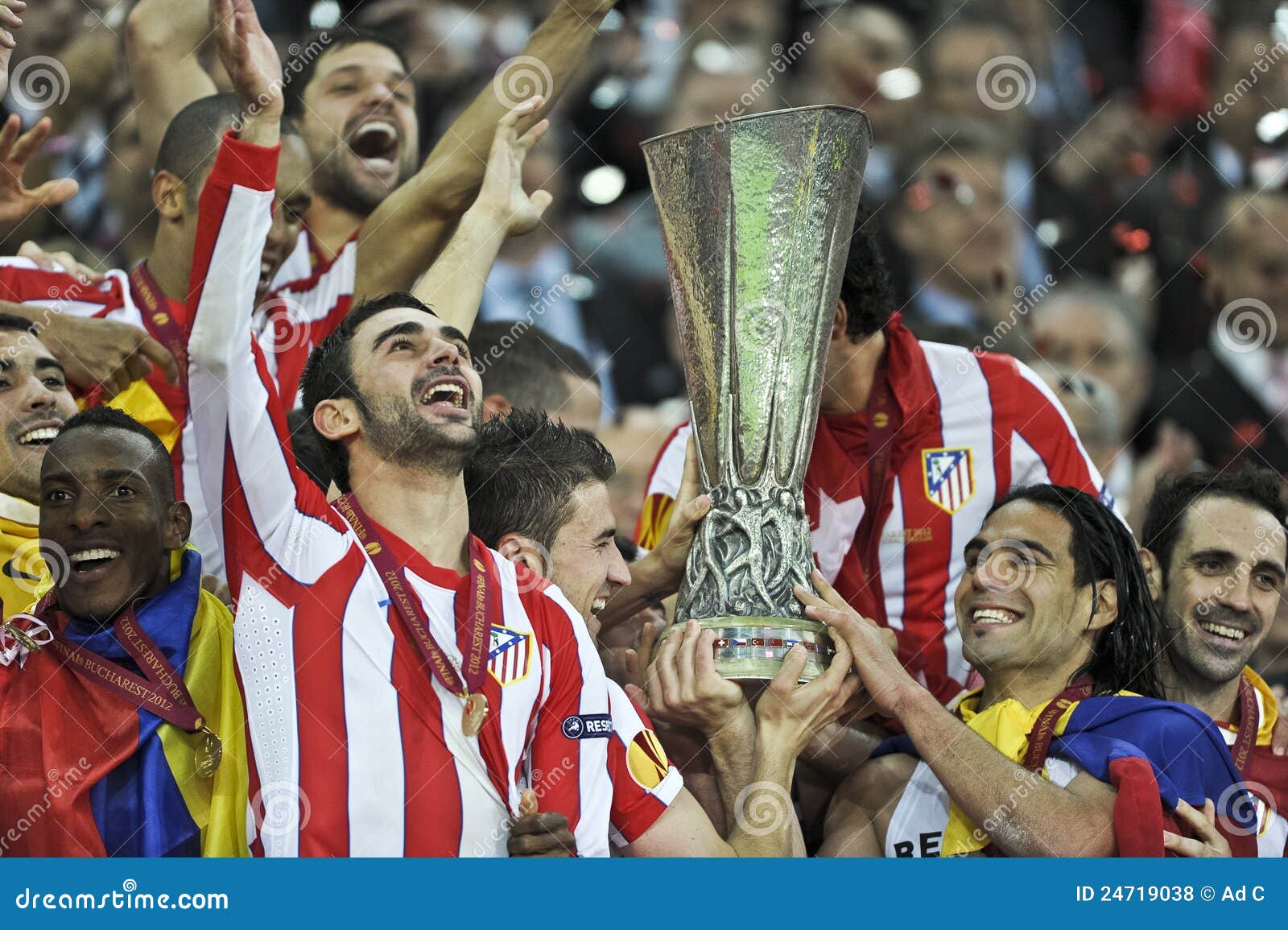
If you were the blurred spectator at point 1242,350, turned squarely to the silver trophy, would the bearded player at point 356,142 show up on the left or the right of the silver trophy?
right

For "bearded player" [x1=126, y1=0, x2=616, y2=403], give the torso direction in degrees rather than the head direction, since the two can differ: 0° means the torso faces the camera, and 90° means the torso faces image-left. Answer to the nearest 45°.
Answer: approximately 0°

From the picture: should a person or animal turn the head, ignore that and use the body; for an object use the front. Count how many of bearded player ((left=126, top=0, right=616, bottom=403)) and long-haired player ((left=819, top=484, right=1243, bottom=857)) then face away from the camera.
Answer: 0

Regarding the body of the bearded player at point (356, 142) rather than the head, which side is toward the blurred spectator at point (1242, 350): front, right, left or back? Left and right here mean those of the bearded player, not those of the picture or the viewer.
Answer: left

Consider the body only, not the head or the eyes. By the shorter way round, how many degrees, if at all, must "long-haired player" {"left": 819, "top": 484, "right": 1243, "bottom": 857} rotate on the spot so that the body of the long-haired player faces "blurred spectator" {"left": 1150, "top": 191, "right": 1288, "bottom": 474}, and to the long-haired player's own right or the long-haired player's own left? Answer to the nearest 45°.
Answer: approximately 135° to the long-haired player's own right

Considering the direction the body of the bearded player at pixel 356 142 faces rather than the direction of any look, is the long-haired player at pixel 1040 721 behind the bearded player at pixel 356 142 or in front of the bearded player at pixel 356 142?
in front

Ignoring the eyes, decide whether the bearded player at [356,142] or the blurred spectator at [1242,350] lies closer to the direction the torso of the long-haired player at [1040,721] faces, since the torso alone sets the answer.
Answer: the bearded player

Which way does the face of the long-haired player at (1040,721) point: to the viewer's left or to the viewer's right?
to the viewer's left

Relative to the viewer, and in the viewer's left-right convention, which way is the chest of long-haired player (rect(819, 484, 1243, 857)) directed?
facing the viewer and to the left of the viewer
